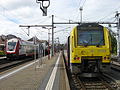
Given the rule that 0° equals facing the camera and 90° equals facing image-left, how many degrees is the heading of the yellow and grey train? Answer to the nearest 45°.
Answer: approximately 0°
